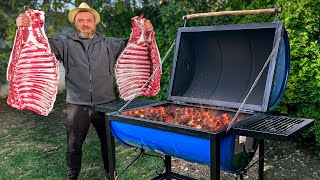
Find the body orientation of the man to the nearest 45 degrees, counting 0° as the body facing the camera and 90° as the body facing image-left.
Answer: approximately 0°

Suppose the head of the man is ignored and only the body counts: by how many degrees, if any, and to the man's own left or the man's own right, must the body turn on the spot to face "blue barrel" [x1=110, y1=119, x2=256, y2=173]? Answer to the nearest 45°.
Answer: approximately 45° to the man's own left
